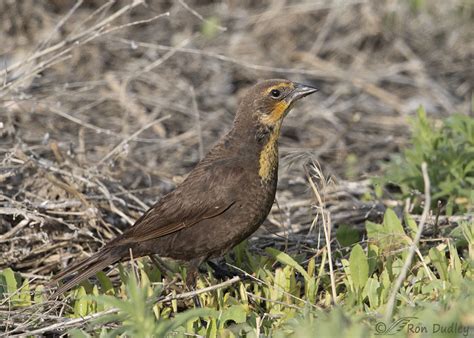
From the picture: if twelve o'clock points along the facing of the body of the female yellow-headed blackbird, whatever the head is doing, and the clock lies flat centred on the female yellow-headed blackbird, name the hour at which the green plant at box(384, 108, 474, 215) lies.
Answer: The green plant is roughly at 11 o'clock from the female yellow-headed blackbird.

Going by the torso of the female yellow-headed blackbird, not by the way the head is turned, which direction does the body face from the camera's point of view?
to the viewer's right
